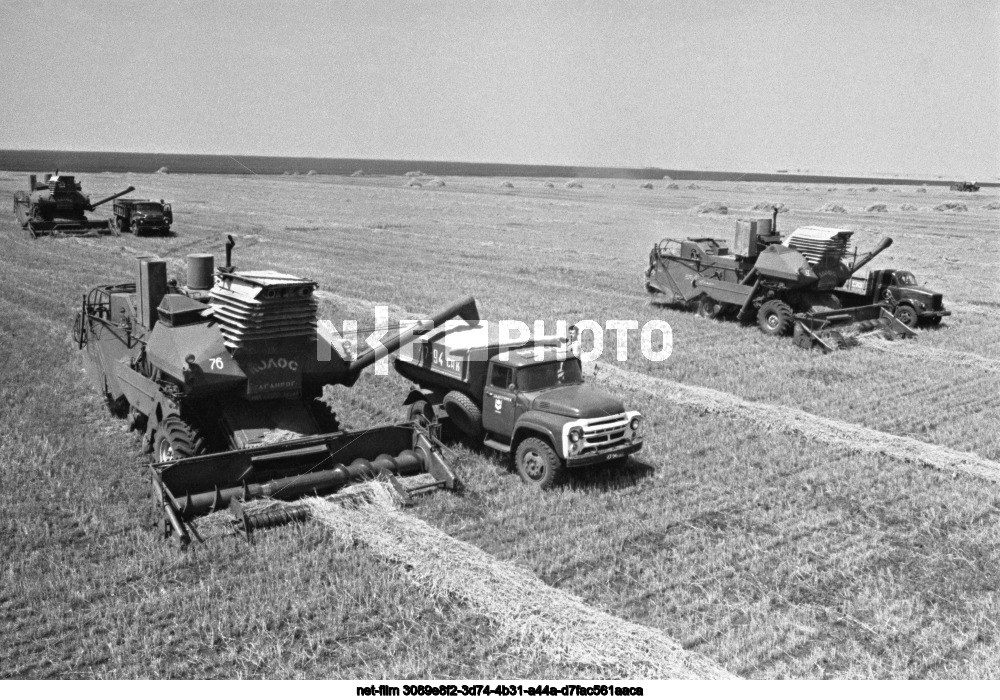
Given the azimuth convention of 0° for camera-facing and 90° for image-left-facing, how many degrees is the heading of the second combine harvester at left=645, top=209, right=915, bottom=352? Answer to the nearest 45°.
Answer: approximately 315°

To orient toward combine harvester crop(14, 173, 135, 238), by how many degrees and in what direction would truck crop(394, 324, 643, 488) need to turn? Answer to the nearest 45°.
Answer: approximately 180°

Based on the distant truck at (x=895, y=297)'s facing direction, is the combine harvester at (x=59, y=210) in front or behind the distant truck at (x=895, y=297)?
behind

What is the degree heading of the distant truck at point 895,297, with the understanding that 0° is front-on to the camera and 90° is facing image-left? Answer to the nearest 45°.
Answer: approximately 315°

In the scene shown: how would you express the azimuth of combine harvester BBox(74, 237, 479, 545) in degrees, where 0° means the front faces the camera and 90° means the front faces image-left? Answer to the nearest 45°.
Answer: approximately 315°

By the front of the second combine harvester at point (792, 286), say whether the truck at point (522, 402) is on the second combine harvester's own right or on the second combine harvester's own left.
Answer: on the second combine harvester's own right

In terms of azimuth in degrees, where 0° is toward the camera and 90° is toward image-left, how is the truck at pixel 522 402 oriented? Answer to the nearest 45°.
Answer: approximately 315°

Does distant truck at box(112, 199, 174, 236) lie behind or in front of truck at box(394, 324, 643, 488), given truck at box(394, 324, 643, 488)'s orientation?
behind

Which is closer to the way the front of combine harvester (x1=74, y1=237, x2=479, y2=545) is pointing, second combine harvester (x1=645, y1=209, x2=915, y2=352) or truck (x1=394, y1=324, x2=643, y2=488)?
the truck

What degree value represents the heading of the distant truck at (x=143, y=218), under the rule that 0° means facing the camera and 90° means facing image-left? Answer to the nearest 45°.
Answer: approximately 315°

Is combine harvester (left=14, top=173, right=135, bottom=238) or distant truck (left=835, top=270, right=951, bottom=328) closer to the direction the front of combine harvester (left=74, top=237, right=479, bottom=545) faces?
the distant truck
